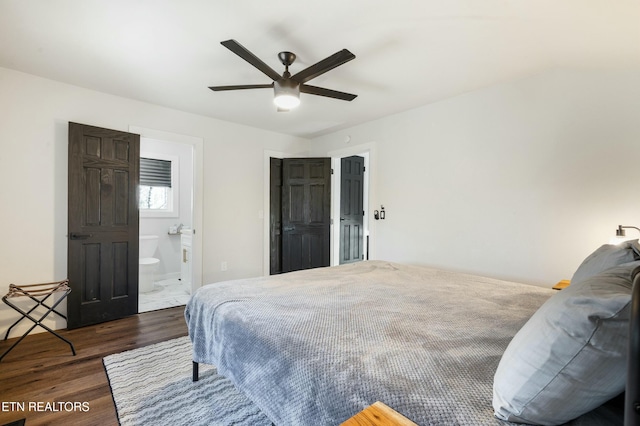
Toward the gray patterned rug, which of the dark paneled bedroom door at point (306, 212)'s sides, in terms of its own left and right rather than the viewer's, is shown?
front

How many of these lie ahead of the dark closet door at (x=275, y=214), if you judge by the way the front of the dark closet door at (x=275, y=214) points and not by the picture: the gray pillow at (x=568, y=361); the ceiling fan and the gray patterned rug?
3

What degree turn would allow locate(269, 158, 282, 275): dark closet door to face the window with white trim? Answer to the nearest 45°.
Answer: approximately 135° to its right

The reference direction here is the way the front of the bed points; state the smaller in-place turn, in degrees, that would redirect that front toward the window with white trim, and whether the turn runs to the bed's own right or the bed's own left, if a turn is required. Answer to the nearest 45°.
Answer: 0° — it already faces it

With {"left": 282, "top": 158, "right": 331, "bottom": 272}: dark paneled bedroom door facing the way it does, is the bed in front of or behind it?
in front

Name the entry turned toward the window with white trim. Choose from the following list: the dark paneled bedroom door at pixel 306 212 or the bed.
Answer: the bed

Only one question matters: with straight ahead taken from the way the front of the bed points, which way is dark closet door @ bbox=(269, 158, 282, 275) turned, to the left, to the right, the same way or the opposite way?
the opposite way

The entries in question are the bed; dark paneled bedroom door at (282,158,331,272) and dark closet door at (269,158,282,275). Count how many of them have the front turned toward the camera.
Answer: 2

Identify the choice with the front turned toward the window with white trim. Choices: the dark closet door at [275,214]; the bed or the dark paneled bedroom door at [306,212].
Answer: the bed

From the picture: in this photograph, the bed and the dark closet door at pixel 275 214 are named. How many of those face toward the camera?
1

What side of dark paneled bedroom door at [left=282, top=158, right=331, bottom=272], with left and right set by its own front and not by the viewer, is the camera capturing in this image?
front

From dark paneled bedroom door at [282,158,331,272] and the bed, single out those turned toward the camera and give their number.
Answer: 1

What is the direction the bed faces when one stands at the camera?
facing away from the viewer and to the left of the viewer

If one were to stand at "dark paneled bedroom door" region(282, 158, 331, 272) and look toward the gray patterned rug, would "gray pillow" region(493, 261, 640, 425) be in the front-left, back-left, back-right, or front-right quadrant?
front-left
